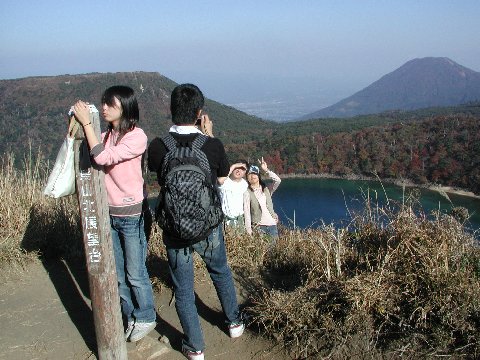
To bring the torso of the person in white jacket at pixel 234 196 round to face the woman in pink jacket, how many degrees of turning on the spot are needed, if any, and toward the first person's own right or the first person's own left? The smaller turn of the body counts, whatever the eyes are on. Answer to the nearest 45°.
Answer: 0° — they already face them

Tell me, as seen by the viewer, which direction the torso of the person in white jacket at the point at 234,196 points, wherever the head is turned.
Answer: toward the camera

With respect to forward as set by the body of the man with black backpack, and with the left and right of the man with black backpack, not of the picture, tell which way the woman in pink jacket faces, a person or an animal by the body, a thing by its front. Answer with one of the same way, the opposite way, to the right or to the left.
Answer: to the left

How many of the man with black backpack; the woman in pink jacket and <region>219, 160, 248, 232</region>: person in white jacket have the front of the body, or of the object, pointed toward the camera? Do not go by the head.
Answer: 1

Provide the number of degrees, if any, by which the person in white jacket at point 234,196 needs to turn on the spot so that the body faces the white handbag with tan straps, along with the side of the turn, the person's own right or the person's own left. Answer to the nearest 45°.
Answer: approximately 45° to the person's own right

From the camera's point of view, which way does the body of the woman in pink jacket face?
to the viewer's left

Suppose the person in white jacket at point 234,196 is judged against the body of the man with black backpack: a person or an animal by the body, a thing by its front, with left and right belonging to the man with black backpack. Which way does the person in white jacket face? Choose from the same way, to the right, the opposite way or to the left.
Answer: the opposite way

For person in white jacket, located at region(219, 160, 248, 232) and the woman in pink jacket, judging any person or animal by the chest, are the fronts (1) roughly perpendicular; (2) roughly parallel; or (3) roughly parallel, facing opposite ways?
roughly perpendicular

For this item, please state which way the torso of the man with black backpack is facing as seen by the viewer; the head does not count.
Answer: away from the camera

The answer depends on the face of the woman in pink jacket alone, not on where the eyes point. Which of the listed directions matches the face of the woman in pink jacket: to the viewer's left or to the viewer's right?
to the viewer's left

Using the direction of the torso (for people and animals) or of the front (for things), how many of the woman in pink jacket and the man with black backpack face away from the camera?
1
